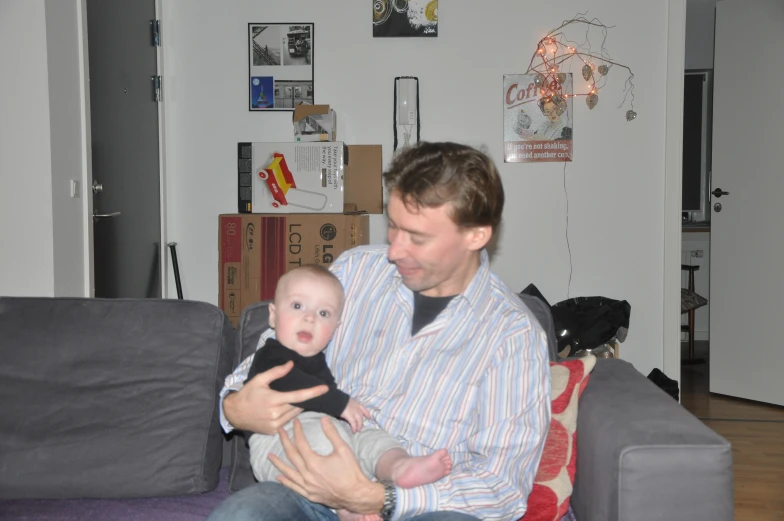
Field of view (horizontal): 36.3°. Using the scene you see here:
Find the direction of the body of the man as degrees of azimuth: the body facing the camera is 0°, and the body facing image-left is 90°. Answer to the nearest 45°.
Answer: approximately 45°

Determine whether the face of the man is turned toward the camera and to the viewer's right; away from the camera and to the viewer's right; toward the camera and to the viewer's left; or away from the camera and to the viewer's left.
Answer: toward the camera and to the viewer's left

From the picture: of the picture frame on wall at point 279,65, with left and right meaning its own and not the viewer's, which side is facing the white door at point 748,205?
left
